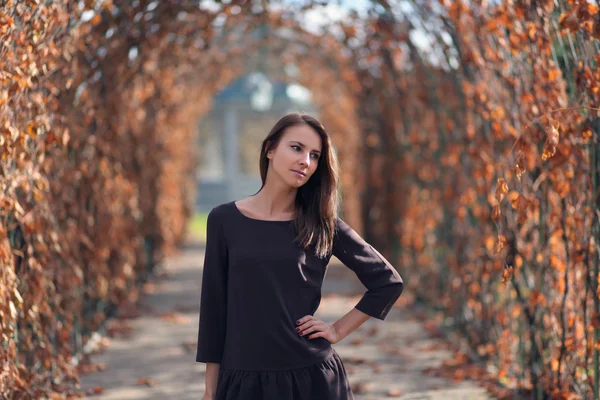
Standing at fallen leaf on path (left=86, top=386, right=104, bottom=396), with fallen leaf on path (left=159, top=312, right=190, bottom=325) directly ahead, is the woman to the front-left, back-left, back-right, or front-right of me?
back-right

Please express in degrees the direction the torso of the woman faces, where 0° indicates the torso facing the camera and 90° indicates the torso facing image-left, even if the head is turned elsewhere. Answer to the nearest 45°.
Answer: approximately 0°

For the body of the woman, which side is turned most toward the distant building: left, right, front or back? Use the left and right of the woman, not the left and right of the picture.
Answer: back

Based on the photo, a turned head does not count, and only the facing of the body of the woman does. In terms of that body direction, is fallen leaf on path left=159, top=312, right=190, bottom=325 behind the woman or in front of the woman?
behind

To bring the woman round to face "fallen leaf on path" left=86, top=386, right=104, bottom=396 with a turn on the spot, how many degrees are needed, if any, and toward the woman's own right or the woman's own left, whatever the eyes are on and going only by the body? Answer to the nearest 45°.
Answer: approximately 135° to the woman's own right
